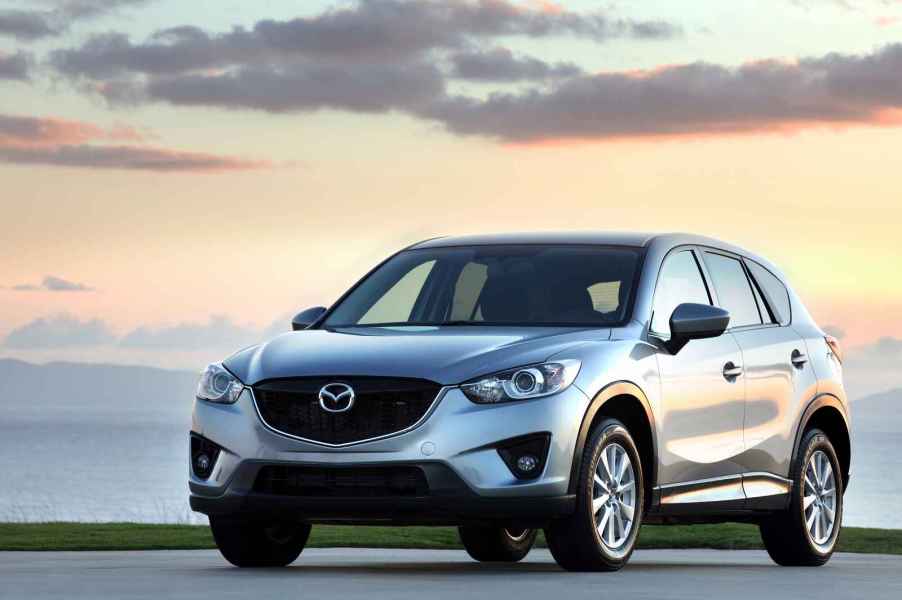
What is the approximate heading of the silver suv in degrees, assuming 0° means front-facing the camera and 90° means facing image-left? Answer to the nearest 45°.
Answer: approximately 45°
